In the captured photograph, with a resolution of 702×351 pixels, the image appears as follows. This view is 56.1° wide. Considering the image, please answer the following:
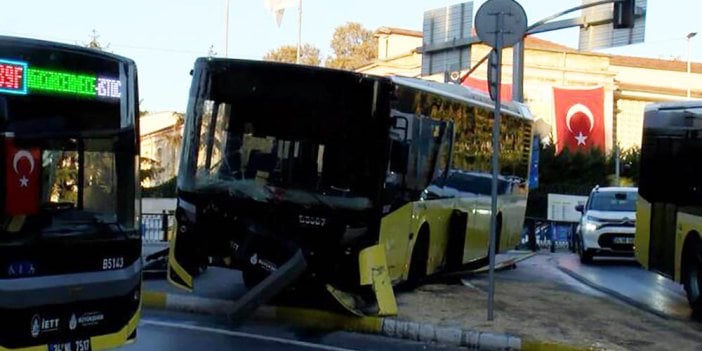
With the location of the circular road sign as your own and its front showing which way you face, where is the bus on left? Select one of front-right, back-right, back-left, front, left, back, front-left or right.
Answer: back-left

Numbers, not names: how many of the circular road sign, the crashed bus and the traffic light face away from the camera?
2

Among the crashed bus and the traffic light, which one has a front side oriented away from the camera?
the traffic light

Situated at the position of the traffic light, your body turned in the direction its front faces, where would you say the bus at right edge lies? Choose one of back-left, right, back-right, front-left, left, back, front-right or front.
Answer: back

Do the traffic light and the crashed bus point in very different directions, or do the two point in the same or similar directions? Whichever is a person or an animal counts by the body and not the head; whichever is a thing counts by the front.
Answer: very different directions

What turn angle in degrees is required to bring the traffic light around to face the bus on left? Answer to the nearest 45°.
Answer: approximately 180°

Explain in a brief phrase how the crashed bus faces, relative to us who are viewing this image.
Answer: facing the viewer and to the left of the viewer

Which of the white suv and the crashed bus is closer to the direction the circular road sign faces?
the white suv

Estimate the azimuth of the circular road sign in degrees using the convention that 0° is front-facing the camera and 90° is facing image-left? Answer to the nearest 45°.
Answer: approximately 180°

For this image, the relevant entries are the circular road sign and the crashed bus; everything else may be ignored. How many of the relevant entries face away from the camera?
1

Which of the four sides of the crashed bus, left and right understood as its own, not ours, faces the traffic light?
back

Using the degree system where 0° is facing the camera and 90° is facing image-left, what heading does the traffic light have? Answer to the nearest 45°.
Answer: approximately 180°

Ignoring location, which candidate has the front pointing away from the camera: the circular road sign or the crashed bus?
the circular road sign
